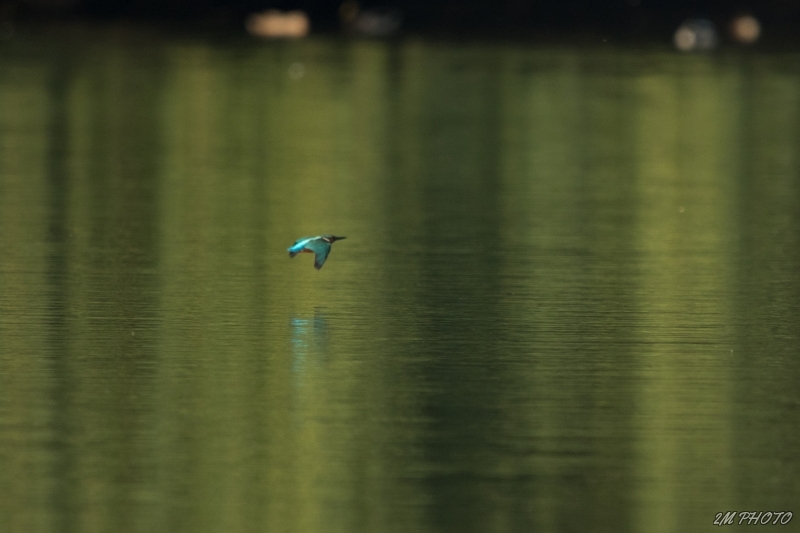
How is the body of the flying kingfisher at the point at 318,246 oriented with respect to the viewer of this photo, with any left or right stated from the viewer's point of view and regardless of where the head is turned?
facing to the right of the viewer
